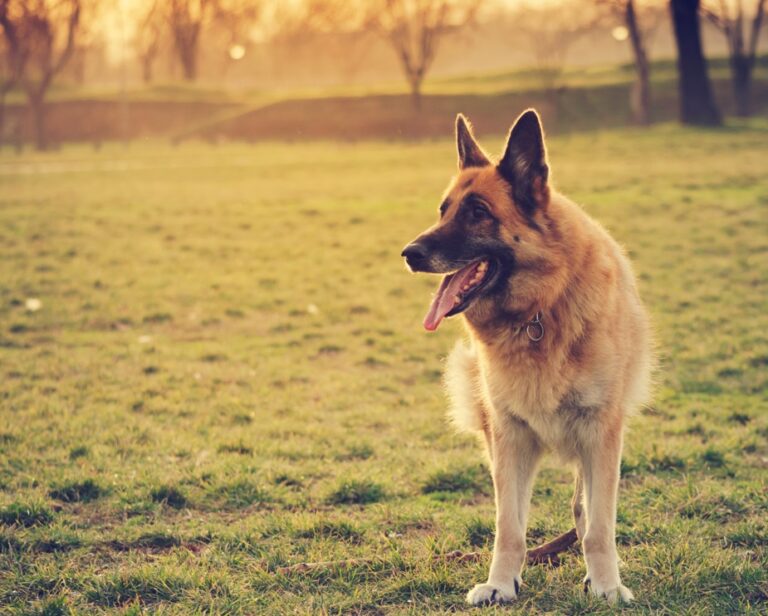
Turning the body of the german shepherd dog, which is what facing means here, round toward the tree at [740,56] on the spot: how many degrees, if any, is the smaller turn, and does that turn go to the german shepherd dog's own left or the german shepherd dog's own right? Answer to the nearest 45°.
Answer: approximately 180°

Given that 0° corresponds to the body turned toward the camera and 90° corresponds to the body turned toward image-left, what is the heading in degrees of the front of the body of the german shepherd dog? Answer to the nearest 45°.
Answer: approximately 0°
